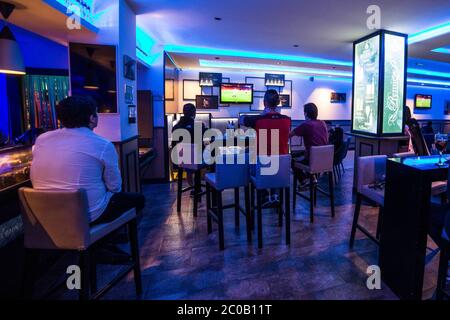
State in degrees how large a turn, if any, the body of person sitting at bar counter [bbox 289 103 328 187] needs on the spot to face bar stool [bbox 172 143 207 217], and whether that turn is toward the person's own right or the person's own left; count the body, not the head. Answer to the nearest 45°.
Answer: approximately 45° to the person's own left

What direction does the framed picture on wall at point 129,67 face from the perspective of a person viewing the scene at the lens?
facing the viewer and to the right of the viewer

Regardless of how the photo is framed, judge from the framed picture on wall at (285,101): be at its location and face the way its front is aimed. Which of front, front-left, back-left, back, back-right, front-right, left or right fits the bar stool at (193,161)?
front

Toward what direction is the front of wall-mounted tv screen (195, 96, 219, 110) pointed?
toward the camera

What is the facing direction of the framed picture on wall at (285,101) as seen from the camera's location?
facing the viewer

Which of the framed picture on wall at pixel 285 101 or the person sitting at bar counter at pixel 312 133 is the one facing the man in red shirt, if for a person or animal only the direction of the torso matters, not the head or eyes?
the framed picture on wall

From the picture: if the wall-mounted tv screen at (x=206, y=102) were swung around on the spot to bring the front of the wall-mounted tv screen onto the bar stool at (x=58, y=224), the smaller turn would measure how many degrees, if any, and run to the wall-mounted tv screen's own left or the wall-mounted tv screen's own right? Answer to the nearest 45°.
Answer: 0° — it already faces it

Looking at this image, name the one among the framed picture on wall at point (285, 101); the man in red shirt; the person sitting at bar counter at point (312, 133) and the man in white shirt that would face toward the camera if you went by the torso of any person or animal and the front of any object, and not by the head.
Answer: the framed picture on wall

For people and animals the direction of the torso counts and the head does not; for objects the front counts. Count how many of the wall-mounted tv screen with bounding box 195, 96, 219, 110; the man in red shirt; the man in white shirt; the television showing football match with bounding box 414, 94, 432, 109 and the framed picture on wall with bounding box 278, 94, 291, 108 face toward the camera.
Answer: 3

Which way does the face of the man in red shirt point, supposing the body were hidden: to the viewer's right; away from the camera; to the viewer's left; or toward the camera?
away from the camera

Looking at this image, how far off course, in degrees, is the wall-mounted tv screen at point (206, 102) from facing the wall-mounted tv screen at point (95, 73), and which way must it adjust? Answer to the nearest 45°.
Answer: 0° — it already faces it

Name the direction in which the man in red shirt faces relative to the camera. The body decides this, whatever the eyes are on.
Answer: away from the camera

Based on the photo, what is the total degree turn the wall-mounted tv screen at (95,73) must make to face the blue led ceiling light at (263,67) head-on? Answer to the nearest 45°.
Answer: approximately 135° to its left
